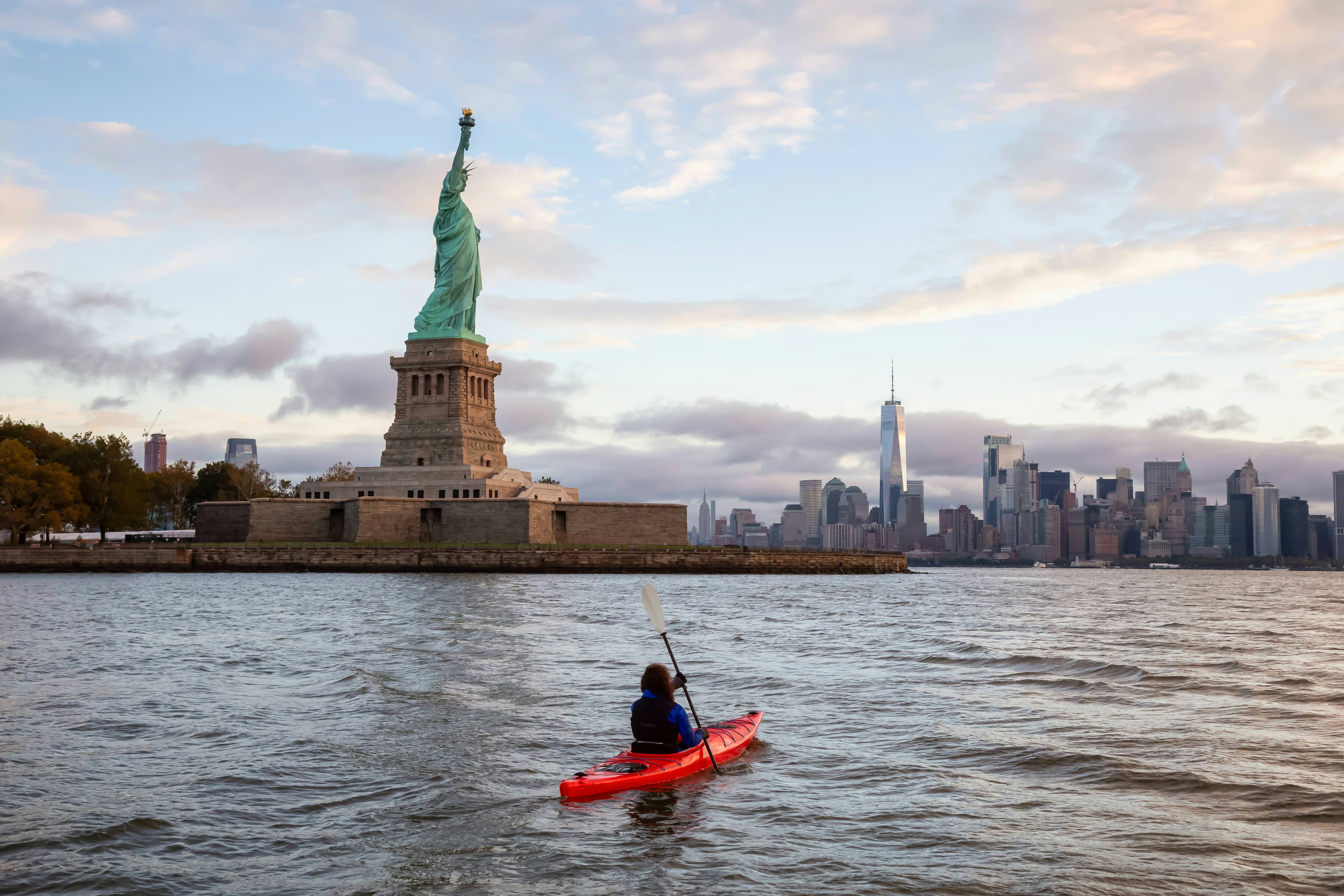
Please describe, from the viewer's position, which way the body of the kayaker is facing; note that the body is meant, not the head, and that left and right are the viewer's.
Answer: facing away from the viewer and to the right of the viewer

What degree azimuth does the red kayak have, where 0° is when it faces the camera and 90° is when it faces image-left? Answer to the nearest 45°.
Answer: approximately 225°
